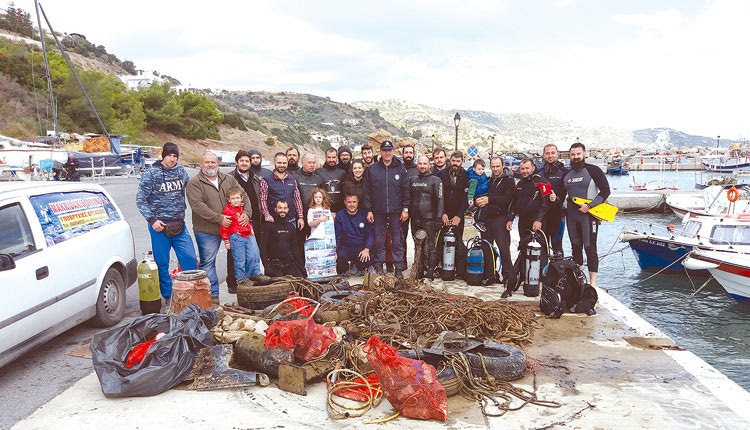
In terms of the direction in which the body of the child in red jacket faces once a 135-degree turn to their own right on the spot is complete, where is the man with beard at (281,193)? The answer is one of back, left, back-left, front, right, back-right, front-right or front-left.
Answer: right

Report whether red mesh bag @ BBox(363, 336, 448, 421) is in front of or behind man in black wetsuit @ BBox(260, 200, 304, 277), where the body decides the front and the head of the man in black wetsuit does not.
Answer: in front

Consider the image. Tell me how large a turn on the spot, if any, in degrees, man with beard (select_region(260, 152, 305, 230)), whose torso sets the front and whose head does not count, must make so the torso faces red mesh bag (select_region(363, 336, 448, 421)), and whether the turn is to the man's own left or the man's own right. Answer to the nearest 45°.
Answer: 0° — they already face it

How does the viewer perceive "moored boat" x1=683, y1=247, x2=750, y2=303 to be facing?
facing to the left of the viewer

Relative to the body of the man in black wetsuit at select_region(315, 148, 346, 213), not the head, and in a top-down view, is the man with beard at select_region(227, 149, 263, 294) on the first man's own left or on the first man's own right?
on the first man's own right

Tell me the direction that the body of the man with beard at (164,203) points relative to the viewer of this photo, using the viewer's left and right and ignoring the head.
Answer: facing the viewer and to the right of the viewer

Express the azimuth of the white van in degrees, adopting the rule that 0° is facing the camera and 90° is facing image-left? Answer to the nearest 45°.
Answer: approximately 45°

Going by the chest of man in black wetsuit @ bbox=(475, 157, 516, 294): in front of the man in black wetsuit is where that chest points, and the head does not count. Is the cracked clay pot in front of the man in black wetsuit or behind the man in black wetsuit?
in front

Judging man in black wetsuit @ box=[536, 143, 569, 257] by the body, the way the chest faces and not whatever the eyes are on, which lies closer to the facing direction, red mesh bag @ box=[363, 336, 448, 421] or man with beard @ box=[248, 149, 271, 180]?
the red mesh bag
